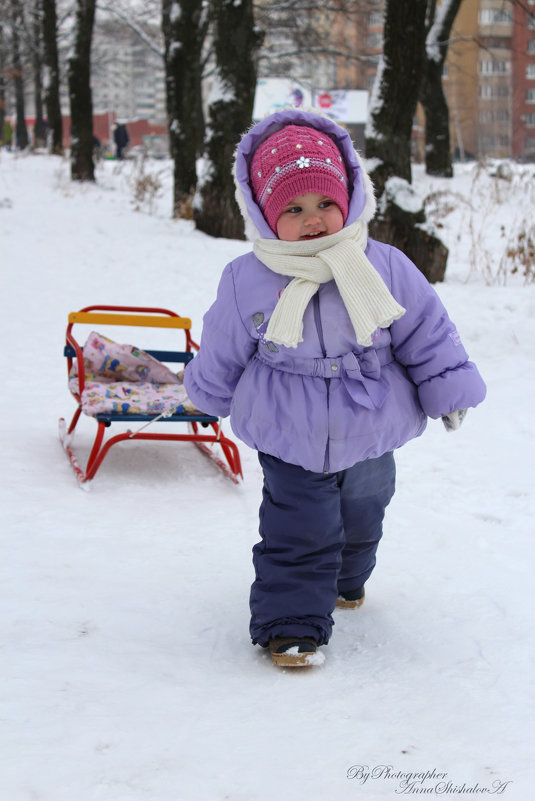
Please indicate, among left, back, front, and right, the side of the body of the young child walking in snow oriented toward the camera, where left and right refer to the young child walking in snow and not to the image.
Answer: front

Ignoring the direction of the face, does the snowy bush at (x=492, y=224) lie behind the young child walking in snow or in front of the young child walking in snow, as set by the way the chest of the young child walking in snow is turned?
behind

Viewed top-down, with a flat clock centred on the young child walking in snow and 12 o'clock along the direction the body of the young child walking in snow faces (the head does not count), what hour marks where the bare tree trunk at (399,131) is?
The bare tree trunk is roughly at 6 o'clock from the young child walking in snow.

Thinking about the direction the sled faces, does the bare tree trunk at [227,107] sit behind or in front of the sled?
behind

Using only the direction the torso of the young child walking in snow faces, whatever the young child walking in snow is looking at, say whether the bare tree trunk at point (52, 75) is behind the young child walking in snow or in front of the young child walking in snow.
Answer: behind

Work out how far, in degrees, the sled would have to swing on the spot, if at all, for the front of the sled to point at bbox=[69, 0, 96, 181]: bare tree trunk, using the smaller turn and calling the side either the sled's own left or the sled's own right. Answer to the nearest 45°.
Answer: approximately 180°

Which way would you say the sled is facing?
toward the camera

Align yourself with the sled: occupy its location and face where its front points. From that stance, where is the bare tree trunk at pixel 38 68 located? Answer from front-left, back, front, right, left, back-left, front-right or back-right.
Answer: back

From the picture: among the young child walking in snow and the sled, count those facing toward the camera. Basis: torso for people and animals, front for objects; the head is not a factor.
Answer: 2

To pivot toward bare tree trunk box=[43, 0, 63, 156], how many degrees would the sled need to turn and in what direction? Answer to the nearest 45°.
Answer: approximately 180°

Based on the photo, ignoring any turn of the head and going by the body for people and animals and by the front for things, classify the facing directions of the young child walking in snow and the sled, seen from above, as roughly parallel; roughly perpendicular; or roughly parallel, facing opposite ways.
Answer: roughly parallel

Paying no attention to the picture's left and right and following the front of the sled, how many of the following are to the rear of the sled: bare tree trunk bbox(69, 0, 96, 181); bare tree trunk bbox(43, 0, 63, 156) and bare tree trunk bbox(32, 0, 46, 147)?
3

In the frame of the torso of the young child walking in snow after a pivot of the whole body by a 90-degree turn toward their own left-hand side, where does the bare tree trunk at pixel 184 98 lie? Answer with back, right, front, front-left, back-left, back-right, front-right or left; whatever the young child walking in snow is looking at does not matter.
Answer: left

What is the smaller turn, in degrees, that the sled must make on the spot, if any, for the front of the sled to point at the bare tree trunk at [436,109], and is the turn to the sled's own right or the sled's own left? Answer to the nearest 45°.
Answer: approximately 180°

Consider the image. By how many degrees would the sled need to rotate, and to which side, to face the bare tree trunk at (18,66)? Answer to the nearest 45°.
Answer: approximately 180°
